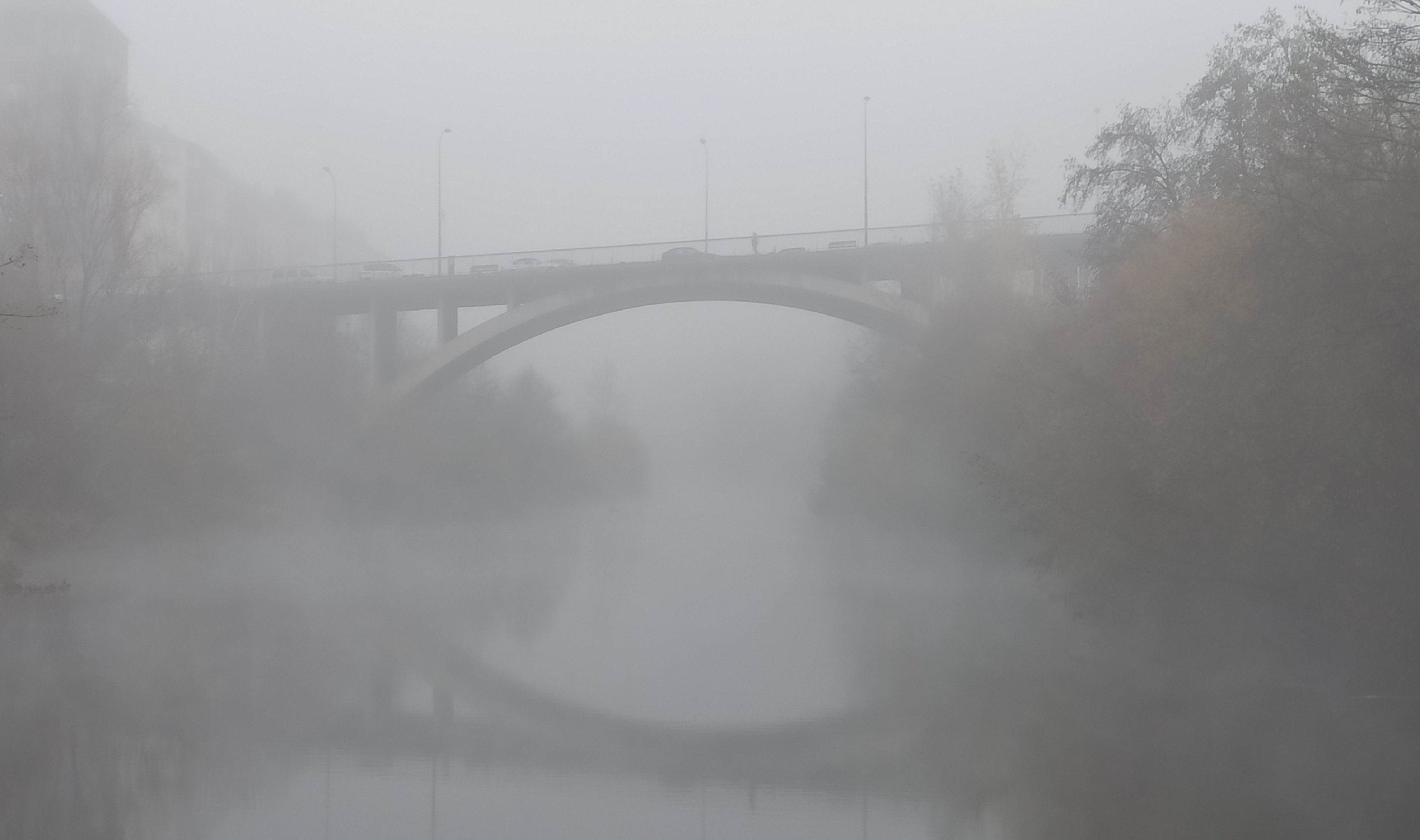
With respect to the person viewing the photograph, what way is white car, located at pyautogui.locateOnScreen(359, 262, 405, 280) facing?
facing to the right of the viewer
